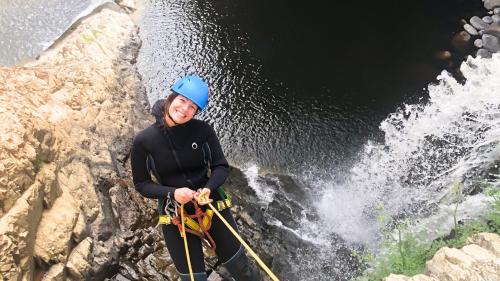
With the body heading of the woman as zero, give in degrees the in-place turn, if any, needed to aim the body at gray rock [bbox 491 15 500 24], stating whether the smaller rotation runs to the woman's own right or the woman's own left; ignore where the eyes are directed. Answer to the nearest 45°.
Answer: approximately 135° to the woman's own left

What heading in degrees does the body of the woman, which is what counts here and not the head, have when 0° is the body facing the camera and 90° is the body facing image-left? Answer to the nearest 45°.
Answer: approximately 0°

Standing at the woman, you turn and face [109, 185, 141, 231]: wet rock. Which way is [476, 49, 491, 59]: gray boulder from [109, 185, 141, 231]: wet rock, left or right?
right

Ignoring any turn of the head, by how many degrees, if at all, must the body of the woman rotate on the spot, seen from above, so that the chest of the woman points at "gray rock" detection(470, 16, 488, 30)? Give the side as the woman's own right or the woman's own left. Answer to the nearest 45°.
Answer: approximately 135° to the woman's own left

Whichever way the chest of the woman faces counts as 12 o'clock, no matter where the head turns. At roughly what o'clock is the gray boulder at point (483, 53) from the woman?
The gray boulder is roughly at 7 o'clock from the woman.
